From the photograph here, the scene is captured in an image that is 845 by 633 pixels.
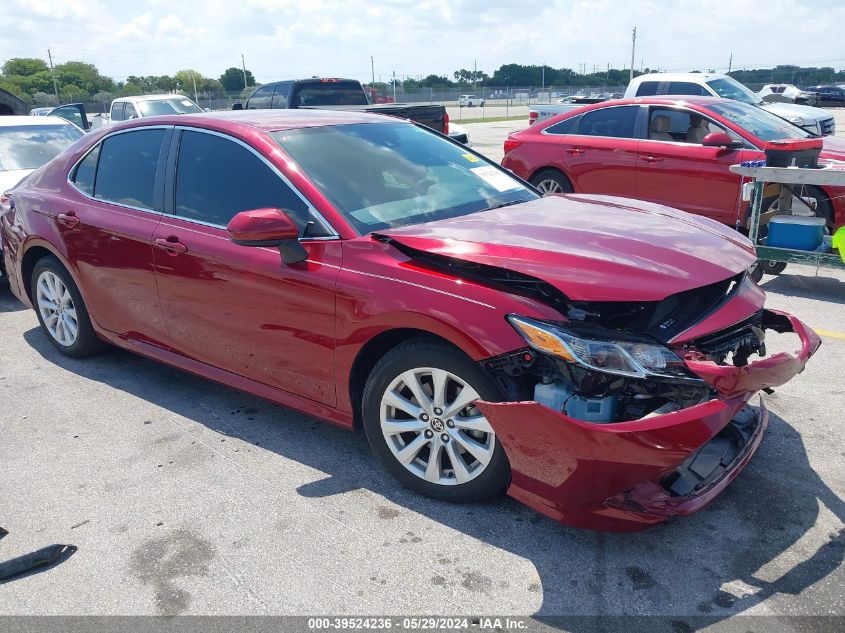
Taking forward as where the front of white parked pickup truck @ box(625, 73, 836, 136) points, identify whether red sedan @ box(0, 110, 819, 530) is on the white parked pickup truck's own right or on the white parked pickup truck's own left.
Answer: on the white parked pickup truck's own right

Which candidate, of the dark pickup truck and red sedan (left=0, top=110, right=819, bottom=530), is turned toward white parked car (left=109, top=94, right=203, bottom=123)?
the dark pickup truck

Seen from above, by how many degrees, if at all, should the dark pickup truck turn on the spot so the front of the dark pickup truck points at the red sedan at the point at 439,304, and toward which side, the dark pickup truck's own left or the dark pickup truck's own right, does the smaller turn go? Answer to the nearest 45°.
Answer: approximately 135° to the dark pickup truck's own left

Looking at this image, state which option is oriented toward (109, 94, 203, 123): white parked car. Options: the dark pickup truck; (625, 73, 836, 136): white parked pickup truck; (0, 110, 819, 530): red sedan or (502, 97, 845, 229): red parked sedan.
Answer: the dark pickup truck

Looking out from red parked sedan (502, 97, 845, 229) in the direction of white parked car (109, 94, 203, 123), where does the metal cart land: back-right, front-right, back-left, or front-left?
back-left

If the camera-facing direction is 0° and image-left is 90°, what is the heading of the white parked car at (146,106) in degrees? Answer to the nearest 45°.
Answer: approximately 315°

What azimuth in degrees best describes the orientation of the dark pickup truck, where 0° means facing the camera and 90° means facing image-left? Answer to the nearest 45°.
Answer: approximately 135°
